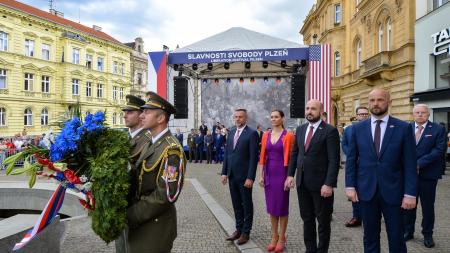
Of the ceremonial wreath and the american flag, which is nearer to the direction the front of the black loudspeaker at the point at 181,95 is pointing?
the ceremonial wreath

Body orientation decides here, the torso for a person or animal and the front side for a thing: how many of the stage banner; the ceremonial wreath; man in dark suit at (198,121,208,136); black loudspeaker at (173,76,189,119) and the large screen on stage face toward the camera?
4

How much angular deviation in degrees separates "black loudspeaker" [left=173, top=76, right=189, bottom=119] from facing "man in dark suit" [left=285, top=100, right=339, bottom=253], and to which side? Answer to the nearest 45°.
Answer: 0° — it already faces them

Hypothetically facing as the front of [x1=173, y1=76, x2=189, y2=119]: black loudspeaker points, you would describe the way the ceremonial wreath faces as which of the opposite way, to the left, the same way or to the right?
to the right

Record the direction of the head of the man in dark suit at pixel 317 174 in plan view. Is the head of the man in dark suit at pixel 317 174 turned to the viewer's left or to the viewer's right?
to the viewer's left

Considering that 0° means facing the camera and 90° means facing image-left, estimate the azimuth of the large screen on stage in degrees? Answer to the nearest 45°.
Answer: approximately 0°

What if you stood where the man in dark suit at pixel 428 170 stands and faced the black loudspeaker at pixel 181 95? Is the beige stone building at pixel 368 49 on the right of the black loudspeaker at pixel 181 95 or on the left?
right

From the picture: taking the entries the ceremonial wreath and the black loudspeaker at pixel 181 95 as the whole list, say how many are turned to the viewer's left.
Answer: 1

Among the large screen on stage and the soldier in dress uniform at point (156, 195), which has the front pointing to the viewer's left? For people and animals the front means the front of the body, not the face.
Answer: the soldier in dress uniform

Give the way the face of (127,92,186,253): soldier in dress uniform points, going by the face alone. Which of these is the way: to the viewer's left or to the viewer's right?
to the viewer's left

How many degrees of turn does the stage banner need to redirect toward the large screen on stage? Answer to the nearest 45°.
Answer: approximately 180°
